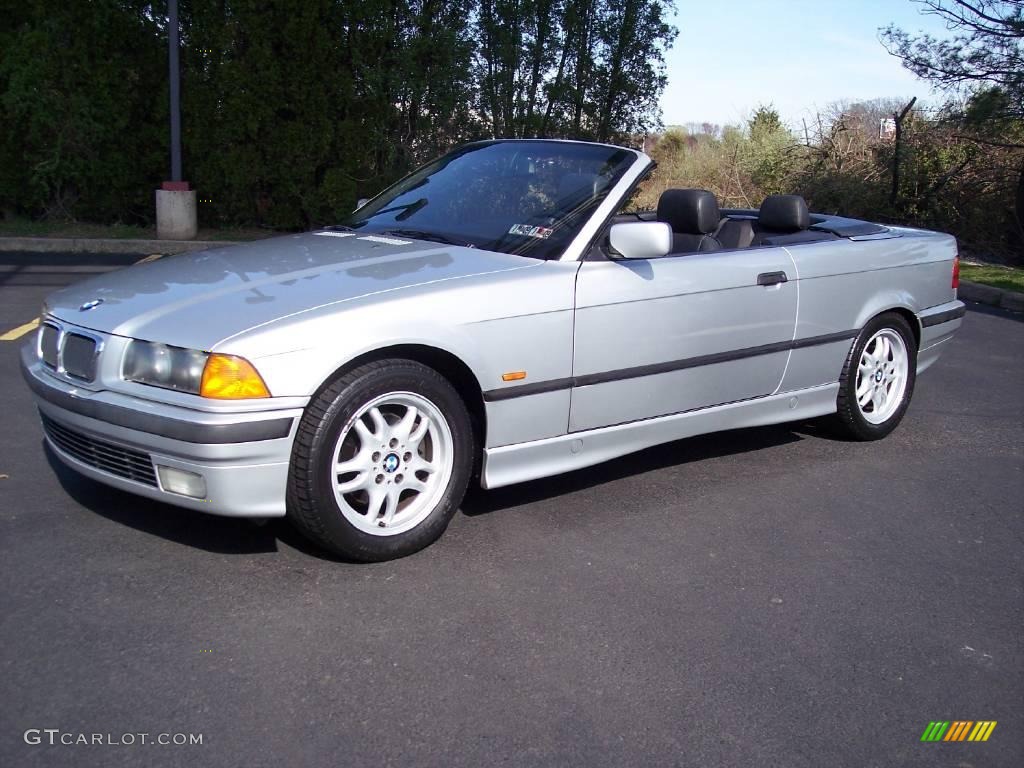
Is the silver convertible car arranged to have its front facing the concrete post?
no

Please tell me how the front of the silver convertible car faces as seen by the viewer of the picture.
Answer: facing the viewer and to the left of the viewer

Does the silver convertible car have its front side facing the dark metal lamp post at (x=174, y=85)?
no
